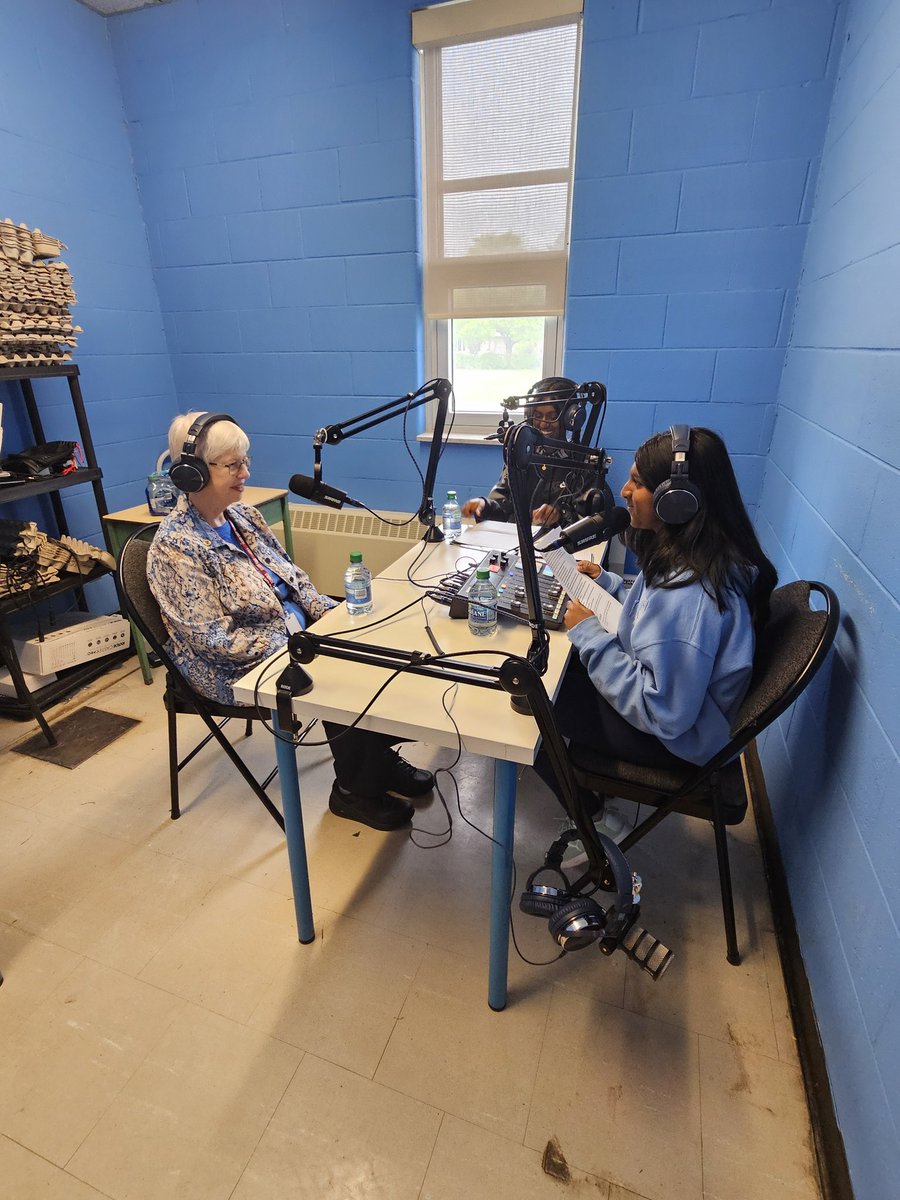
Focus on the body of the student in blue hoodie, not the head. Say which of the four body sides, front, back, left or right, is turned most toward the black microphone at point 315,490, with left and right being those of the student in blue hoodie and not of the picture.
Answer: front

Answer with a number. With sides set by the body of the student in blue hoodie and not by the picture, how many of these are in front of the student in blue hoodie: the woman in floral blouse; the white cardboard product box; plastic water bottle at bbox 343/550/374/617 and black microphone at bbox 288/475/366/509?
4

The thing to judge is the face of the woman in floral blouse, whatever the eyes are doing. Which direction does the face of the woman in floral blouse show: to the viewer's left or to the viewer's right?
to the viewer's right

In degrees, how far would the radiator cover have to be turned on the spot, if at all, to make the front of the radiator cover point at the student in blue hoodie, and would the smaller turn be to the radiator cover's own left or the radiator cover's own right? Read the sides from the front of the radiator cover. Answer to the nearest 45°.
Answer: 0° — it already faces them

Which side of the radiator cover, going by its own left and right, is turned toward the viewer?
front

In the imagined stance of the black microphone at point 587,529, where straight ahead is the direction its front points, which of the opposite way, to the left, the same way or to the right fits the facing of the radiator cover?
to the right

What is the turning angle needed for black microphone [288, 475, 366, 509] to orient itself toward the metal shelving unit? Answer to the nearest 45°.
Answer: approximately 45° to its right

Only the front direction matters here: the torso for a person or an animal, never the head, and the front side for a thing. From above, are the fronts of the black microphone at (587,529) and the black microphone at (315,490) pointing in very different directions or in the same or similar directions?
very different directions

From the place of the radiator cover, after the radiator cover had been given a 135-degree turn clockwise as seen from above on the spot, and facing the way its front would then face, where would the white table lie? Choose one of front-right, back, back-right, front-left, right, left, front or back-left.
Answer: back-left

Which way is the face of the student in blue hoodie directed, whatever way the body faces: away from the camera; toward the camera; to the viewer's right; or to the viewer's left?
to the viewer's left

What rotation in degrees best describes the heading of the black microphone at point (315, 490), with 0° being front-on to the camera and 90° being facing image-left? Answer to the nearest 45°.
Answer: approximately 90°

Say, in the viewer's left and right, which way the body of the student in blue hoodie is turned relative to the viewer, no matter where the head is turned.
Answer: facing to the left of the viewer

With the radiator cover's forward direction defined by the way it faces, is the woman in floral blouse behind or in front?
in front

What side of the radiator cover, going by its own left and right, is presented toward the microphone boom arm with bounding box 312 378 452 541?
front

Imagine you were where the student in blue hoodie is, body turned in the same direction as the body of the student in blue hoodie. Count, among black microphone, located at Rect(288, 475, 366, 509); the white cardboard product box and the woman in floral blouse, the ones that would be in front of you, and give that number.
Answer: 3

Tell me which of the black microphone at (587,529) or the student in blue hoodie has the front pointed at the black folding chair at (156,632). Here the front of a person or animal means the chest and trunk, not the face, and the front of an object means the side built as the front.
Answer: the student in blue hoodie

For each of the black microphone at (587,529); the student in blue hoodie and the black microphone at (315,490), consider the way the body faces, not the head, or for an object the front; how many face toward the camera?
0

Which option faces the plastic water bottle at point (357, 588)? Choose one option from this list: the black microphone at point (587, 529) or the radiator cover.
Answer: the radiator cover

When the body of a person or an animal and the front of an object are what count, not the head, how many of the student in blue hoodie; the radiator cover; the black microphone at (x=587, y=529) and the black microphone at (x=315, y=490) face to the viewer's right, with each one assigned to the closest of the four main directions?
1
